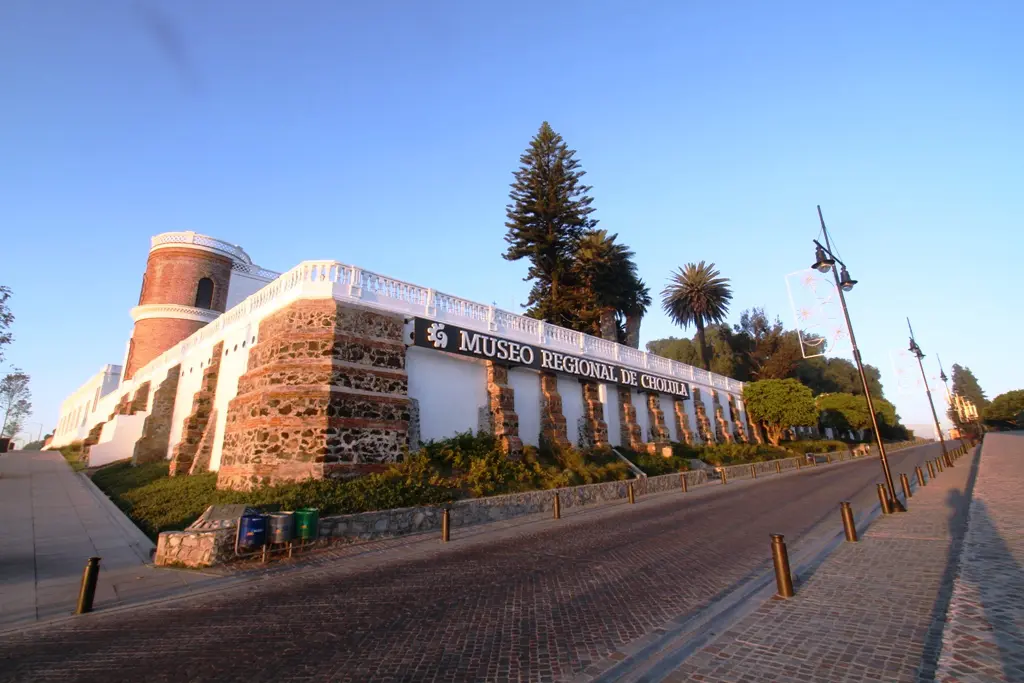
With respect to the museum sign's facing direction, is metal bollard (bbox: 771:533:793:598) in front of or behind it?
in front

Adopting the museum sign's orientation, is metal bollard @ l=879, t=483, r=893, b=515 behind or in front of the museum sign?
in front

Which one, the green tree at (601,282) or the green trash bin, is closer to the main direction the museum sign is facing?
the green trash bin

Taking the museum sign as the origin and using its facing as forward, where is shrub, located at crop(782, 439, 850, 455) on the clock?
The shrub is roughly at 9 o'clock from the museum sign.

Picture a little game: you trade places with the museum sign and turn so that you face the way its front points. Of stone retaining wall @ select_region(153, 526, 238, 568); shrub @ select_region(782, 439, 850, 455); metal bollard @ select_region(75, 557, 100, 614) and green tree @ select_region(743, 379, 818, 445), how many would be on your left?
2

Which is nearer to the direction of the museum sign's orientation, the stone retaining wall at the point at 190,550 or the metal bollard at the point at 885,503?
the metal bollard

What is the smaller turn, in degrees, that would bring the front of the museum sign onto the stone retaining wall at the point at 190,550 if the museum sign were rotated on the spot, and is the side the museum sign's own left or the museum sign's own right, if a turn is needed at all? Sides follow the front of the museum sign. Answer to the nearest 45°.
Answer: approximately 90° to the museum sign's own right

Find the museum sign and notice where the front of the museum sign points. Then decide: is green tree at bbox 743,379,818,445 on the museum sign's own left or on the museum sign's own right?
on the museum sign's own left

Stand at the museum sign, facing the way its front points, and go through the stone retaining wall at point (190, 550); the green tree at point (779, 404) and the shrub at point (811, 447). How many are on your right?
1

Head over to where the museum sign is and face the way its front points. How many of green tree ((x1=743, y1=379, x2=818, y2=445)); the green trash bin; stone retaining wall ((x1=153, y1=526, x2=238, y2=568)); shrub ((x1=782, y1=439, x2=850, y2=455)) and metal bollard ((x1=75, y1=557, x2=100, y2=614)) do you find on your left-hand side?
2

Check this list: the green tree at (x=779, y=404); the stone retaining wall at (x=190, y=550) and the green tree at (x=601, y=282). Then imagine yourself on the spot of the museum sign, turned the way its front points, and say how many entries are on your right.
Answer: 1

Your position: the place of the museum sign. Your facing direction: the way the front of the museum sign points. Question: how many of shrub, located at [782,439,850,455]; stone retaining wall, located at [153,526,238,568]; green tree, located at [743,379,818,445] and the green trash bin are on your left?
2

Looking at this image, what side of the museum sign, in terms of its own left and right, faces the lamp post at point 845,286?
front

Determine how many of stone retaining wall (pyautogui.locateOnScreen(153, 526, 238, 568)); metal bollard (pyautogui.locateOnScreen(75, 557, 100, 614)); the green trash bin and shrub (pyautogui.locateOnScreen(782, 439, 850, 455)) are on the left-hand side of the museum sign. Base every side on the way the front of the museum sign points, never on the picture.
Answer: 1

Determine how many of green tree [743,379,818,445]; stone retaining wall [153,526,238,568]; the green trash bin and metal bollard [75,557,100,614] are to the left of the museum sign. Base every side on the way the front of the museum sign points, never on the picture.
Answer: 1

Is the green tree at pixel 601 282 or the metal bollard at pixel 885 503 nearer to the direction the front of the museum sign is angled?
the metal bollard

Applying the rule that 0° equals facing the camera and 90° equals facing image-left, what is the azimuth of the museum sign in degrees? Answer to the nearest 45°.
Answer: approximately 315°
